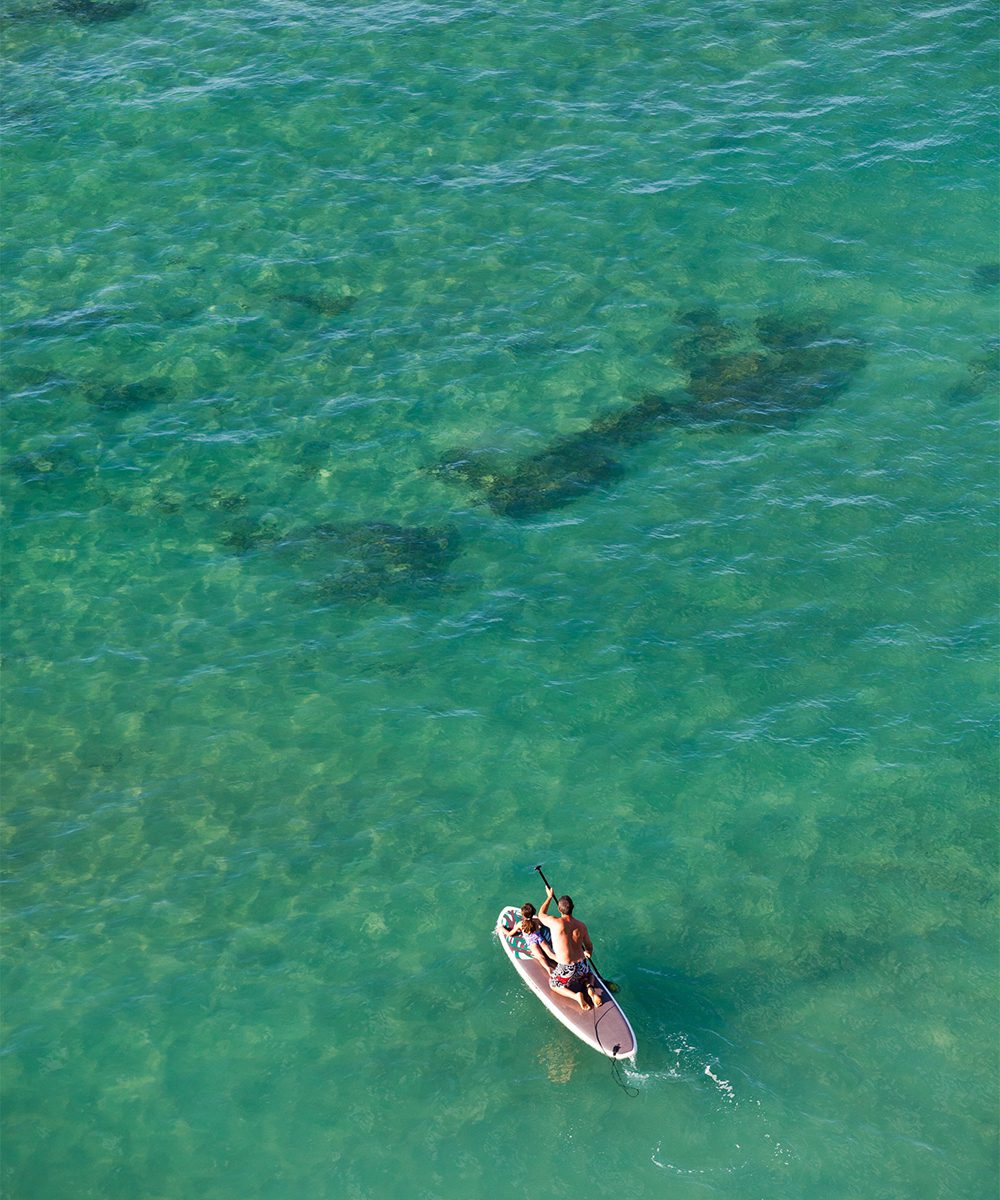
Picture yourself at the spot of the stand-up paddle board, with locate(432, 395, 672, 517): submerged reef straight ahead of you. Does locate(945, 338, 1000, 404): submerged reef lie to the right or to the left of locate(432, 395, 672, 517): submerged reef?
right

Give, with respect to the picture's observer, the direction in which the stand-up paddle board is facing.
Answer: facing away from the viewer and to the left of the viewer

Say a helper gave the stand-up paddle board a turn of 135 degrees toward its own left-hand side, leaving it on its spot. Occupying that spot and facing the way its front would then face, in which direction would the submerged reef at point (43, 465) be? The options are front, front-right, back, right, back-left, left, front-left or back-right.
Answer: back-right

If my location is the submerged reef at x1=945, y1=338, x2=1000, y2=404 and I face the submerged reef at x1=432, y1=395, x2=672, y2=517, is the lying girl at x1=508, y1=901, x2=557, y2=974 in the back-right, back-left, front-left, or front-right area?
front-left

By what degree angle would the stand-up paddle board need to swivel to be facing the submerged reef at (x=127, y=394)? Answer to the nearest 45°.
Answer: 0° — it already faces it

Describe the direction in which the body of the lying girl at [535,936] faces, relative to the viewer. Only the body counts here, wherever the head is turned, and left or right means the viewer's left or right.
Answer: facing away from the viewer and to the left of the viewer

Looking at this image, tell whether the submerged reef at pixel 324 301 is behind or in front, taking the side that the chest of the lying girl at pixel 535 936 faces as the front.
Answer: in front

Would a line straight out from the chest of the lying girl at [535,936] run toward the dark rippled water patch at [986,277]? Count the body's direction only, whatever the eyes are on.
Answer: no

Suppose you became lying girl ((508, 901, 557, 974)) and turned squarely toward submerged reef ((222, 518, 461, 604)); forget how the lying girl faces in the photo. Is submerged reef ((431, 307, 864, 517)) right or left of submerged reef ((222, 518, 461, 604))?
right

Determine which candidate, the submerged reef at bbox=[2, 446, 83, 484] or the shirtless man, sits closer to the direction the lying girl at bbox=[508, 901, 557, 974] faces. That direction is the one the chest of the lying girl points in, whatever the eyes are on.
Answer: the submerged reef

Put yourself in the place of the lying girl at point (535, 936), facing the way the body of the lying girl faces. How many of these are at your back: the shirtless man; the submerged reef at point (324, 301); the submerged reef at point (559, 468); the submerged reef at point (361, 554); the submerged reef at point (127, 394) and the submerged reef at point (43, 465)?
1

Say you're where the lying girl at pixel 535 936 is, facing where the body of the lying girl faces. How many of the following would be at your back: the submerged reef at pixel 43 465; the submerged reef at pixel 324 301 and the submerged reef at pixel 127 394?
0

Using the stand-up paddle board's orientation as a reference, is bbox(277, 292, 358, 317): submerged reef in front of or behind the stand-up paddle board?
in front

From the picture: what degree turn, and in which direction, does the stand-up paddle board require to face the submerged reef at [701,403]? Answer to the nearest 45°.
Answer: approximately 45° to its right

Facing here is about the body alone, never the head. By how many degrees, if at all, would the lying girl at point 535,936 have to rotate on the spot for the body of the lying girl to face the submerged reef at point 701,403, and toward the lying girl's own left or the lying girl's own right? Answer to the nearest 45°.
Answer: approximately 90° to the lying girl's own right

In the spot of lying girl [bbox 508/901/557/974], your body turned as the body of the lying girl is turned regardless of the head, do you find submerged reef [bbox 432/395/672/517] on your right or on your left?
on your right

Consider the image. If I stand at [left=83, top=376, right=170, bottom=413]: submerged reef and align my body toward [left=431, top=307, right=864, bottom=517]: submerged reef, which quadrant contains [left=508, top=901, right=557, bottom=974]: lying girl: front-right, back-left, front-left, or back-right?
front-right
